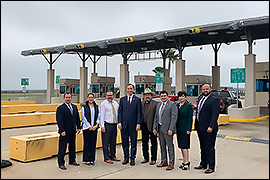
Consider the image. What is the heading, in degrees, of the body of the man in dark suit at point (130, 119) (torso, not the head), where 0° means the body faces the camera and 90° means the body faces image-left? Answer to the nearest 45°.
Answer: approximately 0°

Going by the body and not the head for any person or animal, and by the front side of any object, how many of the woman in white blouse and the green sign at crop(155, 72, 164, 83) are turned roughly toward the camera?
2

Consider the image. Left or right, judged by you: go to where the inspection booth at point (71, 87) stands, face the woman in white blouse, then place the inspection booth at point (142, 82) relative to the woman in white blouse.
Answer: left

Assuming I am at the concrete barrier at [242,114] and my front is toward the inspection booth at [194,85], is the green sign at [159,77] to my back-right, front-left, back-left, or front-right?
front-left

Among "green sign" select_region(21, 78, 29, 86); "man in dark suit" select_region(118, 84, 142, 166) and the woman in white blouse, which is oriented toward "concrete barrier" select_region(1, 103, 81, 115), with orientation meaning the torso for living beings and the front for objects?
the green sign

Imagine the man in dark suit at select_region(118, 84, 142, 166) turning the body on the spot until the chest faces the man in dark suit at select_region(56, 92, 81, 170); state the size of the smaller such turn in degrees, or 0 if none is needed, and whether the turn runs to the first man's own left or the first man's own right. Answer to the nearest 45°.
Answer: approximately 90° to the first man's own right

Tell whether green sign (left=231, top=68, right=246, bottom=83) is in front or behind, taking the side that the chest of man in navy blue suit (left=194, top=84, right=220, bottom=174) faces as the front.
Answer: behind

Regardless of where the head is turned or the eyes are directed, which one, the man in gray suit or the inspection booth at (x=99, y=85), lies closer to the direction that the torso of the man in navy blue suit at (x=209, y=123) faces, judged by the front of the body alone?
the man in gray suit

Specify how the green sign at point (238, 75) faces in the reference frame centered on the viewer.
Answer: facing the viewer

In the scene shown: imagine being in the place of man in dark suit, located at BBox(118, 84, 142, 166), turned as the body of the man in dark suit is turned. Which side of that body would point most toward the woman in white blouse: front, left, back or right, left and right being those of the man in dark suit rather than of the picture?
right

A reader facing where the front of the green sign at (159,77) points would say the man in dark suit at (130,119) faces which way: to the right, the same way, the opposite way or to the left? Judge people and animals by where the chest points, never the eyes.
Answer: the same way

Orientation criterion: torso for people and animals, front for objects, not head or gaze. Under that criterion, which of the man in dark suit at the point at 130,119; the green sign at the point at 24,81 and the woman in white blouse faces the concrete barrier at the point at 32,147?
the green sign

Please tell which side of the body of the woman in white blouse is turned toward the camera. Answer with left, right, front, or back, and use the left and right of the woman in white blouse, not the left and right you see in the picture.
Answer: front

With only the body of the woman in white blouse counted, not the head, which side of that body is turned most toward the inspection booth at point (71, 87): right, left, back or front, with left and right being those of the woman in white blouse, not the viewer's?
back

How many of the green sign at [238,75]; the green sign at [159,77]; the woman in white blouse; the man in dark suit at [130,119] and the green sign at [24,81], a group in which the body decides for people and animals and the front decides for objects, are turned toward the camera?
5

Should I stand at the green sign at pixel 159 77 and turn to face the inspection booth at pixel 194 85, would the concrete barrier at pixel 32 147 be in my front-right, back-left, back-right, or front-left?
back-right
